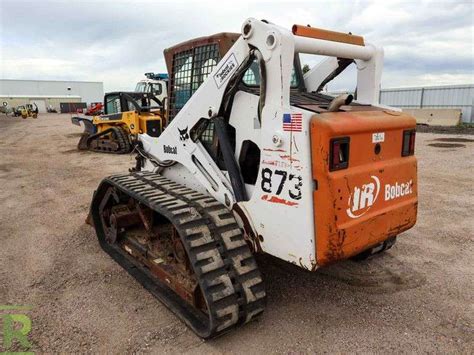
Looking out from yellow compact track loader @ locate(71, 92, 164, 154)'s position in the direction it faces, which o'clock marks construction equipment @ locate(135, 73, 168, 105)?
The construction equipment is roughly at 2 o'clock from the yellow compact track loader.

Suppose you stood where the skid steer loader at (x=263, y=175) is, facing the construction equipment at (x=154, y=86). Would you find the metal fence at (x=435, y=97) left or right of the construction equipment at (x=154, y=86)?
right

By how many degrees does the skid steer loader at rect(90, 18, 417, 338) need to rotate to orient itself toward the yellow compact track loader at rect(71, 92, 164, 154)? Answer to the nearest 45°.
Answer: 0° — it already faces it

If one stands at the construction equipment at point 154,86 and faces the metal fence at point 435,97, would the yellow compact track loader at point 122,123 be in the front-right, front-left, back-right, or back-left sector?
back-right

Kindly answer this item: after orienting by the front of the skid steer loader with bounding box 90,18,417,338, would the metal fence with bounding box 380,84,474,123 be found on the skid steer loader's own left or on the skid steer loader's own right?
on the skid steer loader's own right

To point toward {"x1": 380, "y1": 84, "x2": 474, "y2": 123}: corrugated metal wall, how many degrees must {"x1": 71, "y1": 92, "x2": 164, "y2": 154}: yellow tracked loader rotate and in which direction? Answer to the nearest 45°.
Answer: approximately 135° to its right

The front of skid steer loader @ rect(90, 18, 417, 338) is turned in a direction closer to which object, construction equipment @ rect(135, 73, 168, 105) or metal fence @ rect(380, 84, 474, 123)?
the construction equipment

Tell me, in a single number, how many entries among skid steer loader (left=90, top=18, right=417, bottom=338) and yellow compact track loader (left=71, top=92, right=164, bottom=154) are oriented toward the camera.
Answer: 0

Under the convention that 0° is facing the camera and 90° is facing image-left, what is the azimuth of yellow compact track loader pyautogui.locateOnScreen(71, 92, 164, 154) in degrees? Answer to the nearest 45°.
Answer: approximately 135°

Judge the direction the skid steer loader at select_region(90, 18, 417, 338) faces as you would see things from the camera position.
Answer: facing away from the viewer and to the left of the viewer

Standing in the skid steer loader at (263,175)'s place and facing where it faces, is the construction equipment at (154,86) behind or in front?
in front

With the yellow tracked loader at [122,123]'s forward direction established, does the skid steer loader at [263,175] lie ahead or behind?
behind
